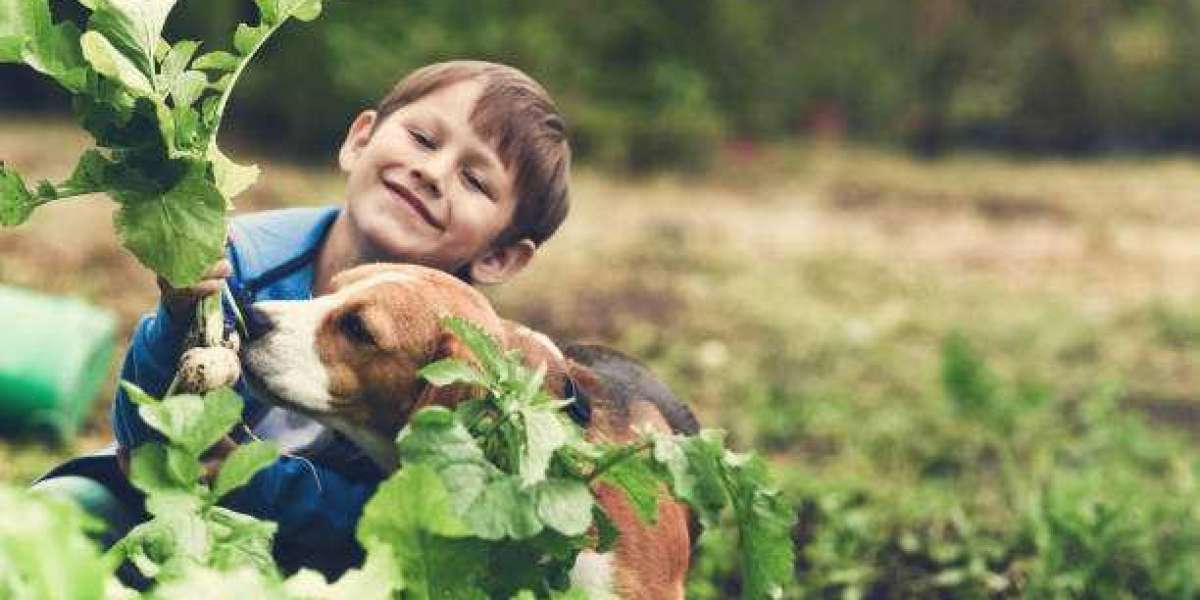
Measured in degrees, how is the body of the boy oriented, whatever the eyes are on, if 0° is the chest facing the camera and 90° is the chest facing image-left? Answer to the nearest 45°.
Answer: approximately 0°
